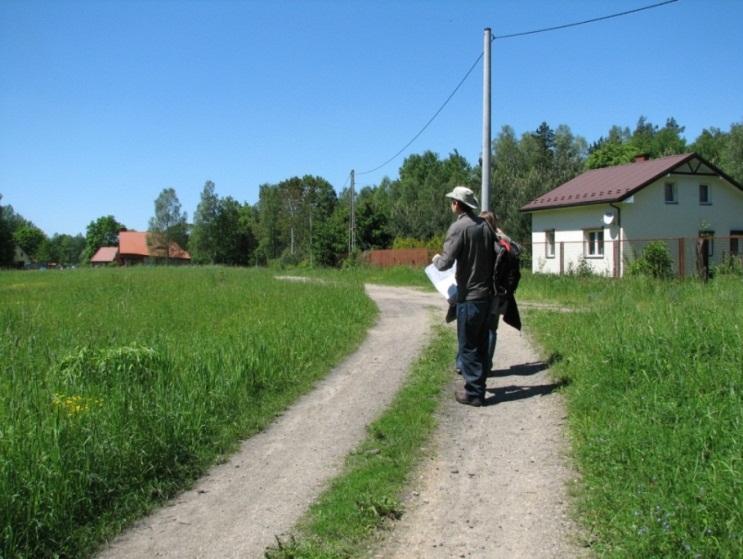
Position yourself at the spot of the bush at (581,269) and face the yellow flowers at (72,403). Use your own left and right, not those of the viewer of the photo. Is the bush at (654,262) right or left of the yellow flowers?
left

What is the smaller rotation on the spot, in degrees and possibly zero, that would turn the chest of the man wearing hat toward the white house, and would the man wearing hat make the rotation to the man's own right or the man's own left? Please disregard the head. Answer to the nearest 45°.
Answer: approximately 45° to the man's own right

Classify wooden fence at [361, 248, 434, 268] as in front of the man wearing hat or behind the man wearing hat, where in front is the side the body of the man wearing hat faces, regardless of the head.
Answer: in front

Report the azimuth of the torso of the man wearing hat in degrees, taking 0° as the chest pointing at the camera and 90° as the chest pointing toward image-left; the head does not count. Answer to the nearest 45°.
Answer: approximately 135°

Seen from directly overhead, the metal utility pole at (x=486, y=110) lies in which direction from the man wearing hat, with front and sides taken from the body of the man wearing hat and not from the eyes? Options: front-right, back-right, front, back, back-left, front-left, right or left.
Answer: front-right

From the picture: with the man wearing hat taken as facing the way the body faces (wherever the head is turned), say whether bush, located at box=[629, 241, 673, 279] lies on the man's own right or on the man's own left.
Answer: on the man's own right

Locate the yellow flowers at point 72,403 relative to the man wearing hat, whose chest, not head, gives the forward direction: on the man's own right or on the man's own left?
on the man's own left

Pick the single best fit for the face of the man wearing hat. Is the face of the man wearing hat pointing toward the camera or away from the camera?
away from the camera

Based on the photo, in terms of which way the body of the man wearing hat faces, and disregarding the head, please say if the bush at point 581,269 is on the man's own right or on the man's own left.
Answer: on the man's own right
